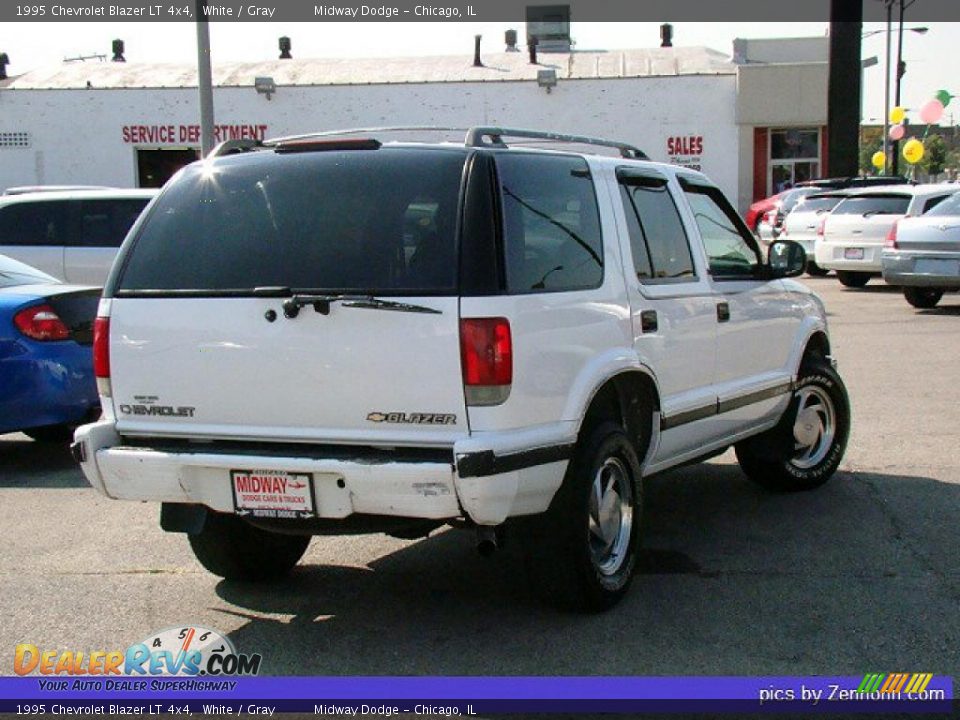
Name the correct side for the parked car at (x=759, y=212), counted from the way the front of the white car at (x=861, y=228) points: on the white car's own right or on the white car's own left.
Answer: on the white car's own left

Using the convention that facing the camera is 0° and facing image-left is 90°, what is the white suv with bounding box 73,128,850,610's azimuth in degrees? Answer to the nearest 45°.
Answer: approximately 225°

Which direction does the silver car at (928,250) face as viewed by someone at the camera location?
facing away from the viewer and to the right of the viewer

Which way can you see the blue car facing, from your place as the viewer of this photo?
facing away from the viewer and to the left of the viewer

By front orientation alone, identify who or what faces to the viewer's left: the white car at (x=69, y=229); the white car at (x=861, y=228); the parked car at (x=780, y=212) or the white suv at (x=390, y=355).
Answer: the white car at (x=69, y=229)

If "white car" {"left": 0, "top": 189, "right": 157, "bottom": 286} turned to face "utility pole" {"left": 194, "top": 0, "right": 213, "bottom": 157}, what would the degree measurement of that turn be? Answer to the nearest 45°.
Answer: approximately 135° to its right

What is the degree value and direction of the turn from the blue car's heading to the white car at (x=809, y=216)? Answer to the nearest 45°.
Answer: approximately 90° to its right

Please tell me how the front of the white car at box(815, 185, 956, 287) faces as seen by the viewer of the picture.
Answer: facing away from the viewer and to the right of the viewer

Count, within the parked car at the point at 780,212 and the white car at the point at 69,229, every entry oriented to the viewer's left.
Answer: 1

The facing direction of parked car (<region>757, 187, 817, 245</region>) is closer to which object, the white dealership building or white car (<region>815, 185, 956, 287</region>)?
the white dealership building

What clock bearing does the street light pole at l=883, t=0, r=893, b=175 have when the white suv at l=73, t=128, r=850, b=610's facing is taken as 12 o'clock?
The street light pole is roughly at 11 o'clock from the white suv.
